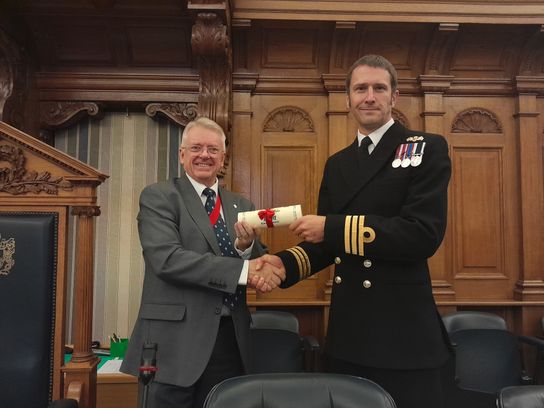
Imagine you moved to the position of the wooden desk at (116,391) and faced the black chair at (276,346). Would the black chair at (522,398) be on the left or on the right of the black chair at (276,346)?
right
